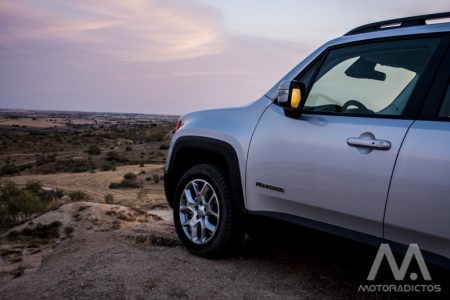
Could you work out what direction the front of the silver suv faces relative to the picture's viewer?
facing away from the viewer and to the left of the viewer

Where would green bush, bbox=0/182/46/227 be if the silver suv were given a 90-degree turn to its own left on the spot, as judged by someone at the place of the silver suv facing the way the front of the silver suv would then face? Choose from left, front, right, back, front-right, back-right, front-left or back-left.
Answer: right

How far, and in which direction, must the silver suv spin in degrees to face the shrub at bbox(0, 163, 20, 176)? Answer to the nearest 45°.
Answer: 0° — it already faces it
